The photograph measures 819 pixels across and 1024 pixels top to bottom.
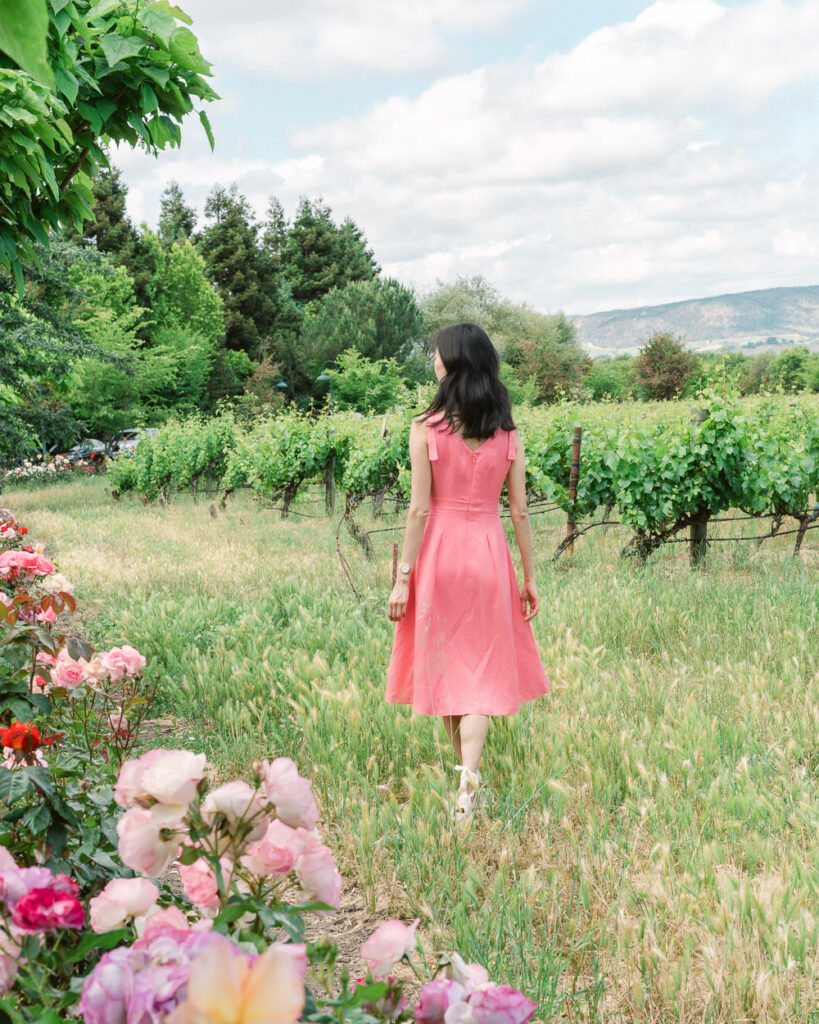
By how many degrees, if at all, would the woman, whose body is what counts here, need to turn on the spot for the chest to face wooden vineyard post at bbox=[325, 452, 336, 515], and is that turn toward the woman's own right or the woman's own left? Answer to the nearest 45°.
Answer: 0° — they already face it

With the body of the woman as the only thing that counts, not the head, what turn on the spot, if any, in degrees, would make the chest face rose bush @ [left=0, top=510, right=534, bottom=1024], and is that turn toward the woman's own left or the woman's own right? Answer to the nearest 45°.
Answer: approximately 180°

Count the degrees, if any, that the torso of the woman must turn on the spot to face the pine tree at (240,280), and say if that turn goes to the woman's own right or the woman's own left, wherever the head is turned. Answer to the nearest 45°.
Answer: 0° — they already face it

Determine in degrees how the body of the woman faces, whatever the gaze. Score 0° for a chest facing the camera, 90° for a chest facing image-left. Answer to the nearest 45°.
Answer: approximately 180°

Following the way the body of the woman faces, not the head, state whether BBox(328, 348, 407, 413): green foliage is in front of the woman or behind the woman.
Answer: in front

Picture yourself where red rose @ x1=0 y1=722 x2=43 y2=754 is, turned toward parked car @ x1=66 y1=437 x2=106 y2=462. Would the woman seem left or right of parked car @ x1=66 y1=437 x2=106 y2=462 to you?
right

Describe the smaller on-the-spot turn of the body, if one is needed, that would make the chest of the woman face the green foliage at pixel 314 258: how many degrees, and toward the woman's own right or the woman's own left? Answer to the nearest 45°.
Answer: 0° — they already face it

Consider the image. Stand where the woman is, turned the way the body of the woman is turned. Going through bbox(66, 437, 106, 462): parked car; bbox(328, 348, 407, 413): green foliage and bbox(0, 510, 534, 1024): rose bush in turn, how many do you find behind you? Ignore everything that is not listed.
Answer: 1

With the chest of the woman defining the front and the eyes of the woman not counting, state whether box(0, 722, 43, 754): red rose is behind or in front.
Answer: behind

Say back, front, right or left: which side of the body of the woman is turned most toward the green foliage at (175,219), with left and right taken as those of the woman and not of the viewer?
front

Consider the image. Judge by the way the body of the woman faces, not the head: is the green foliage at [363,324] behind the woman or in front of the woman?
in front
